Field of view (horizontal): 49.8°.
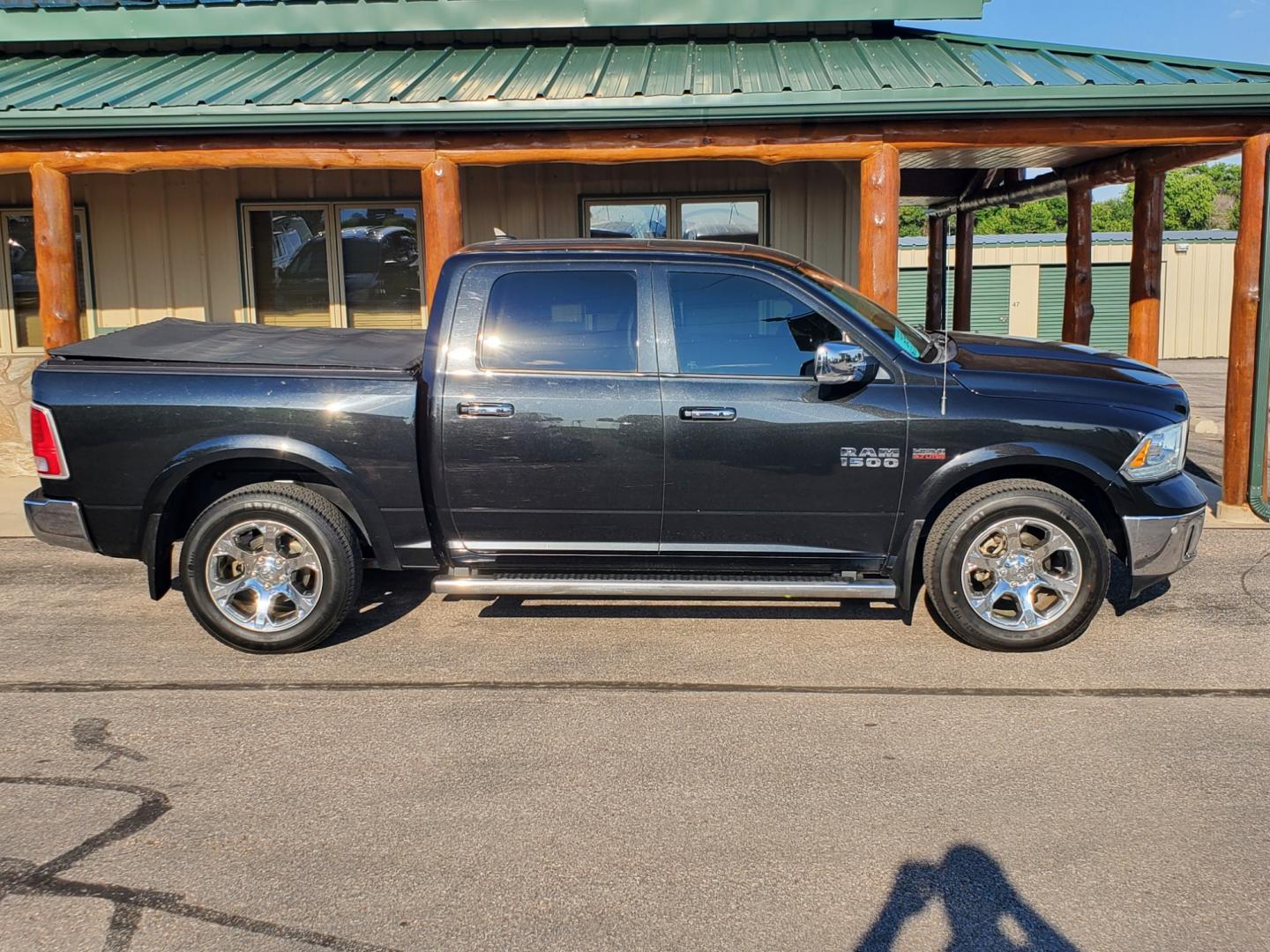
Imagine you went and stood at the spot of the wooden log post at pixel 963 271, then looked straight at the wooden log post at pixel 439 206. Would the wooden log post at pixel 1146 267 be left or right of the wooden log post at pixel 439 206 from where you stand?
left

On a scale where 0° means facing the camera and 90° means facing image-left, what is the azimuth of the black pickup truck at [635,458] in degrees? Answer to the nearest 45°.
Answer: approximately 270°

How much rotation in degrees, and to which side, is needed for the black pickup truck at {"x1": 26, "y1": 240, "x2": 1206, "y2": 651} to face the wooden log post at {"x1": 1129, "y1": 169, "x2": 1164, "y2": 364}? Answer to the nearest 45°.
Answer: approximately 45° to its left

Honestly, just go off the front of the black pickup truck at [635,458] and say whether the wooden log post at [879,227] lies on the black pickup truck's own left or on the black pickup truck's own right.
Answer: on the black pickup truck's own left

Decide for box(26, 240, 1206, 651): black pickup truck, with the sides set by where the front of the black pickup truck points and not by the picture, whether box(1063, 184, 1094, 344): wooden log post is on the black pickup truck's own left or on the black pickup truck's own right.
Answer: on the black pickup truck's own left

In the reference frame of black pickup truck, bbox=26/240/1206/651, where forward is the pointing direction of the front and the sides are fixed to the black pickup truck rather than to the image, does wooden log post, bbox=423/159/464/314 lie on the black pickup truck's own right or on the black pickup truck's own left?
on the black pickup truck's own left

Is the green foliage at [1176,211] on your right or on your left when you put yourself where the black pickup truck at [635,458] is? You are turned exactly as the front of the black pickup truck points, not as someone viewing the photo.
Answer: on your left

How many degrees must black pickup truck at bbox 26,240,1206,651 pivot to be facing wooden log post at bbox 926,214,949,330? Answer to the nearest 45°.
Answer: approximately 90° to its left
